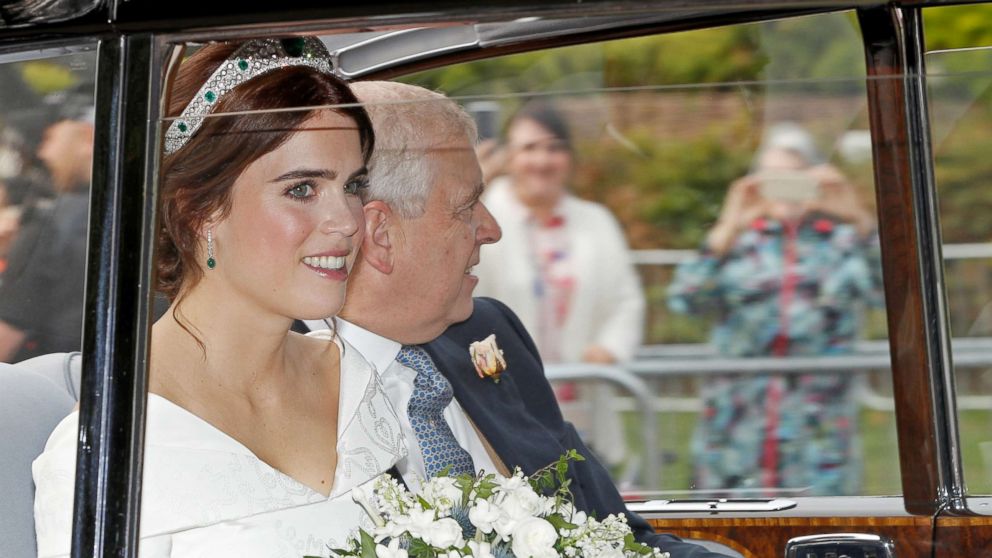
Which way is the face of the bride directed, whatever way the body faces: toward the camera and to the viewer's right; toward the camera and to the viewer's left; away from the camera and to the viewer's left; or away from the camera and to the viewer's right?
toward the camera and to the viewer's right

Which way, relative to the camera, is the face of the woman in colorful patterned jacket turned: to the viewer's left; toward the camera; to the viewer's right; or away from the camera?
toward the camera

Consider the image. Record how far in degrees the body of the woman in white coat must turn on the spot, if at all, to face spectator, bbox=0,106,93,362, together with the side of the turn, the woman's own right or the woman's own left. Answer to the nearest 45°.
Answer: approximately 90° to the woman's own right

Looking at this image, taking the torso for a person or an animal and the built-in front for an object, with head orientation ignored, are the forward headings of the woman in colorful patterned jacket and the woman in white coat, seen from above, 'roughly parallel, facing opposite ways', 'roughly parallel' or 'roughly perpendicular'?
roughly parallel

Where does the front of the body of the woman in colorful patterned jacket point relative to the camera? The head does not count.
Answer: toward the camera

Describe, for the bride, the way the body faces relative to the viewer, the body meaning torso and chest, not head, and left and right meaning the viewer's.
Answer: facing the viewer and to the right of the viewer

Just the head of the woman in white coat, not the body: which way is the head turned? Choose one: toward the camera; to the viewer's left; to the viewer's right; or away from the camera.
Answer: toward the camera

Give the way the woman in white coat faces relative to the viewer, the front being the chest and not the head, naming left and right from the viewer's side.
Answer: facing the viewer

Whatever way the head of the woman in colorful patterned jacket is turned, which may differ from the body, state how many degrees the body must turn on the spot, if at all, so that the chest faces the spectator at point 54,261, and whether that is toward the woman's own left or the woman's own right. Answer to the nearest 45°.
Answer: approximately 45° to the woman's own right
